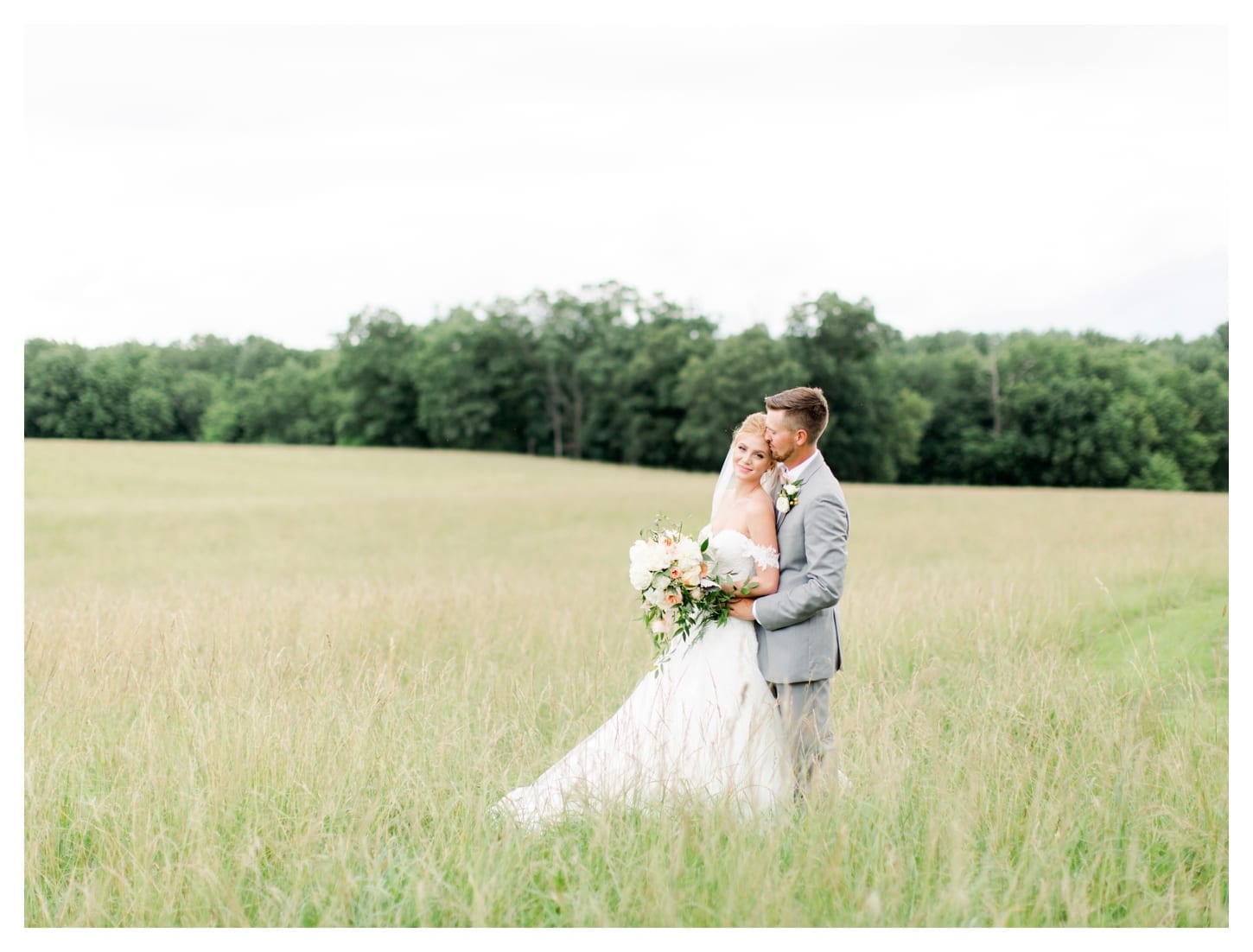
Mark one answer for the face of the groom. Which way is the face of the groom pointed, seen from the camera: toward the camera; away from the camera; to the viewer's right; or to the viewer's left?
to the viewer's left

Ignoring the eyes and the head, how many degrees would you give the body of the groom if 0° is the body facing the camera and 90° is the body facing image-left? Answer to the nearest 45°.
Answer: approximately 90°

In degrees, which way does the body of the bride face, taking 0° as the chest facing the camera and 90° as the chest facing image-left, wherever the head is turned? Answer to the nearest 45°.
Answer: approximately 45°
